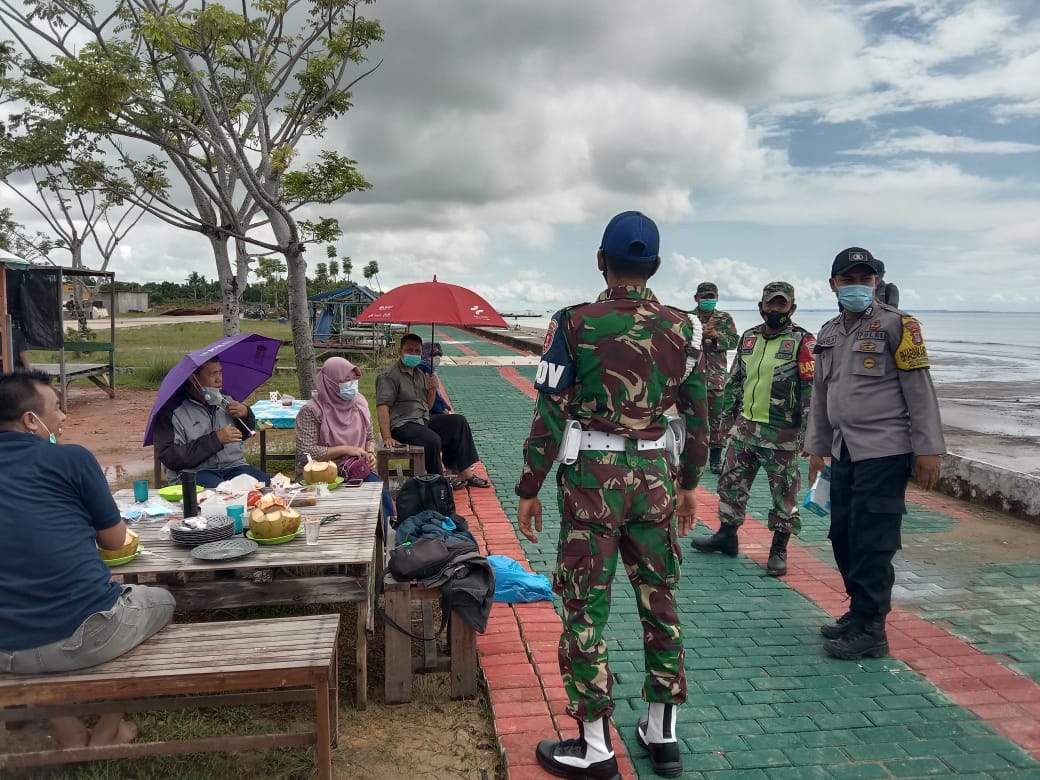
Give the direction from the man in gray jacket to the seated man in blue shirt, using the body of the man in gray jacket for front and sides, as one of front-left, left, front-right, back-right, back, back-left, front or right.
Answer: front-right

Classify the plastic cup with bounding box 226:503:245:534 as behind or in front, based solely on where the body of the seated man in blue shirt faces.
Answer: in front

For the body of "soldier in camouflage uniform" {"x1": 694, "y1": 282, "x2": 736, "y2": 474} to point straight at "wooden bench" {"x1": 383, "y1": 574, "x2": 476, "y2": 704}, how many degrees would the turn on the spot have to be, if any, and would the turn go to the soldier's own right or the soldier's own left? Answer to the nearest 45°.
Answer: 0° — they already face it

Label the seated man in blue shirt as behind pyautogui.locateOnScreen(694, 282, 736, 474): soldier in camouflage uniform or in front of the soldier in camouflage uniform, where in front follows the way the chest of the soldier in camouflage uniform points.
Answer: in front

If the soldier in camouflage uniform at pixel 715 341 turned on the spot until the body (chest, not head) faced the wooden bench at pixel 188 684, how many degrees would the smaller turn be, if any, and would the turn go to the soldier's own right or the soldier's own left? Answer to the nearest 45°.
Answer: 0° — they already face it

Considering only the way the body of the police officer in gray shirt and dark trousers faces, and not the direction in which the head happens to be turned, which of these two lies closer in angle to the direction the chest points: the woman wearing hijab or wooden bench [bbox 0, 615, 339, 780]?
the wooden bench

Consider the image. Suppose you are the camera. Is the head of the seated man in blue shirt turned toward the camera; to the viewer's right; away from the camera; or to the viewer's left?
to the viewer's right

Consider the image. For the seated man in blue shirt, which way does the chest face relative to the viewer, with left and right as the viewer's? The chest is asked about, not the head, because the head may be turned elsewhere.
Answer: facing away from the viewer and to the right of the viewer

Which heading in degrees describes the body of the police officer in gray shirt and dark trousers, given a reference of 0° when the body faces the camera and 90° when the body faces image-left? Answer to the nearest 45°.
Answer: approximately 45°

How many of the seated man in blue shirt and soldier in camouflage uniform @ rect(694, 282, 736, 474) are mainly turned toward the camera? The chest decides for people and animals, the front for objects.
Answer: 1
